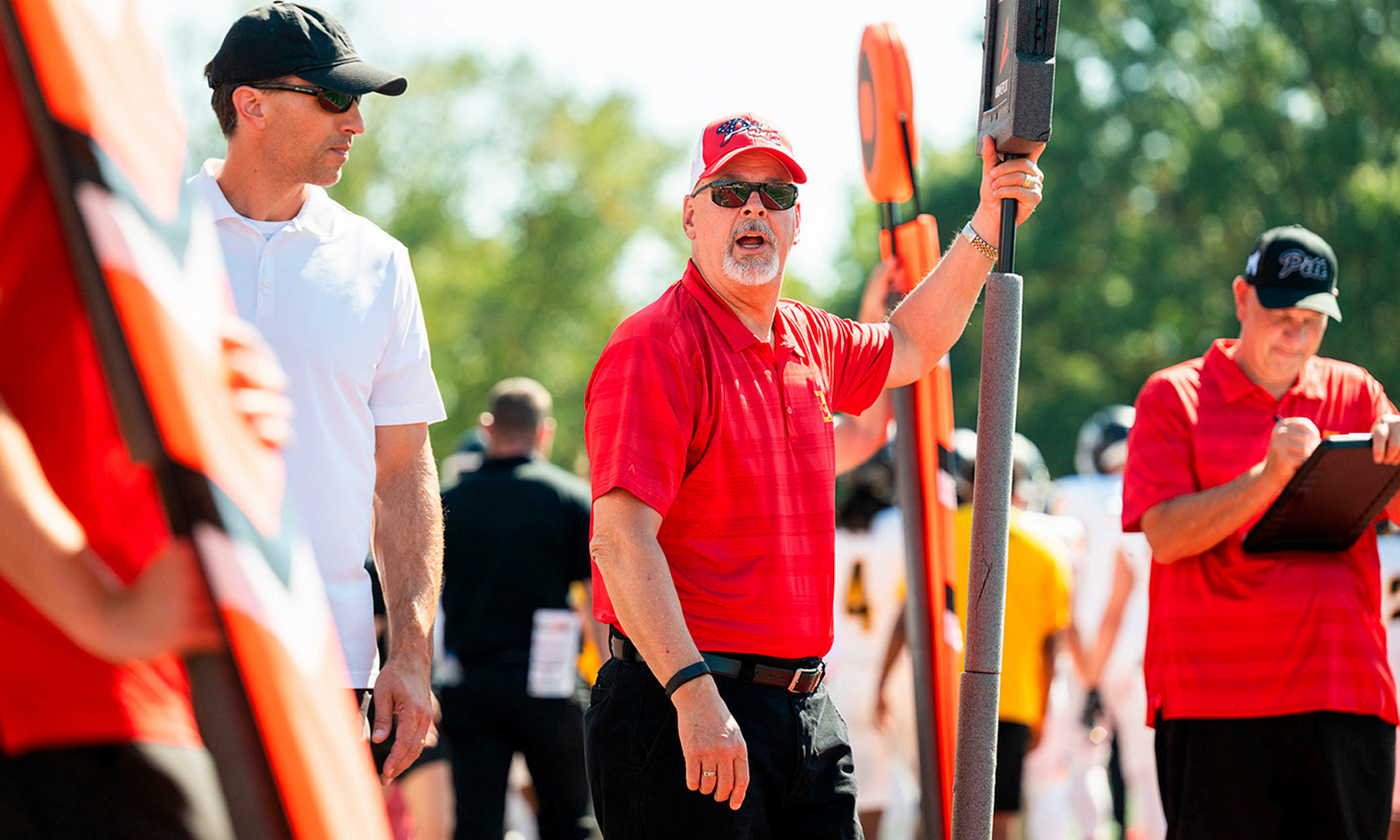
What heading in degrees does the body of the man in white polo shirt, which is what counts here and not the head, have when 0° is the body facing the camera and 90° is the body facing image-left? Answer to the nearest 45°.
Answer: approximately 0°

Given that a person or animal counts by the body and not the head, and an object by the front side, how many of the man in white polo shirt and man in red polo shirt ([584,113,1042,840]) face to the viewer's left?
0

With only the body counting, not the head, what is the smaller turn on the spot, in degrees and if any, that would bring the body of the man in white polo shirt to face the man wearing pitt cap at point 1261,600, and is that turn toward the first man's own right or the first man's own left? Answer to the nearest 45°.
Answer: approximately 90° to the first man's own left

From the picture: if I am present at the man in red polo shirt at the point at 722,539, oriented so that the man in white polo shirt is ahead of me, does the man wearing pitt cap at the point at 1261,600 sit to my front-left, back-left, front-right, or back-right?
back-right

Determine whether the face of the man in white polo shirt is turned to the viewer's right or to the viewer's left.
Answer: to the viewer's right

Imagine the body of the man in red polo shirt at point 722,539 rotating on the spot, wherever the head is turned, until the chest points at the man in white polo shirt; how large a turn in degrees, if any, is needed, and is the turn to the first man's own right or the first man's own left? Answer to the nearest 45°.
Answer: approximately 135° to the first man's own right

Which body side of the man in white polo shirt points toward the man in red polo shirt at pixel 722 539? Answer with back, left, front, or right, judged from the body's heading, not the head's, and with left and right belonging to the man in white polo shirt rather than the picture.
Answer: left

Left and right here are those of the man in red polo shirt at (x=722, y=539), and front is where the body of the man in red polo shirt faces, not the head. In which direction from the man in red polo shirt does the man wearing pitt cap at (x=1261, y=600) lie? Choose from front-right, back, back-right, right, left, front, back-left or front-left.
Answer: left
